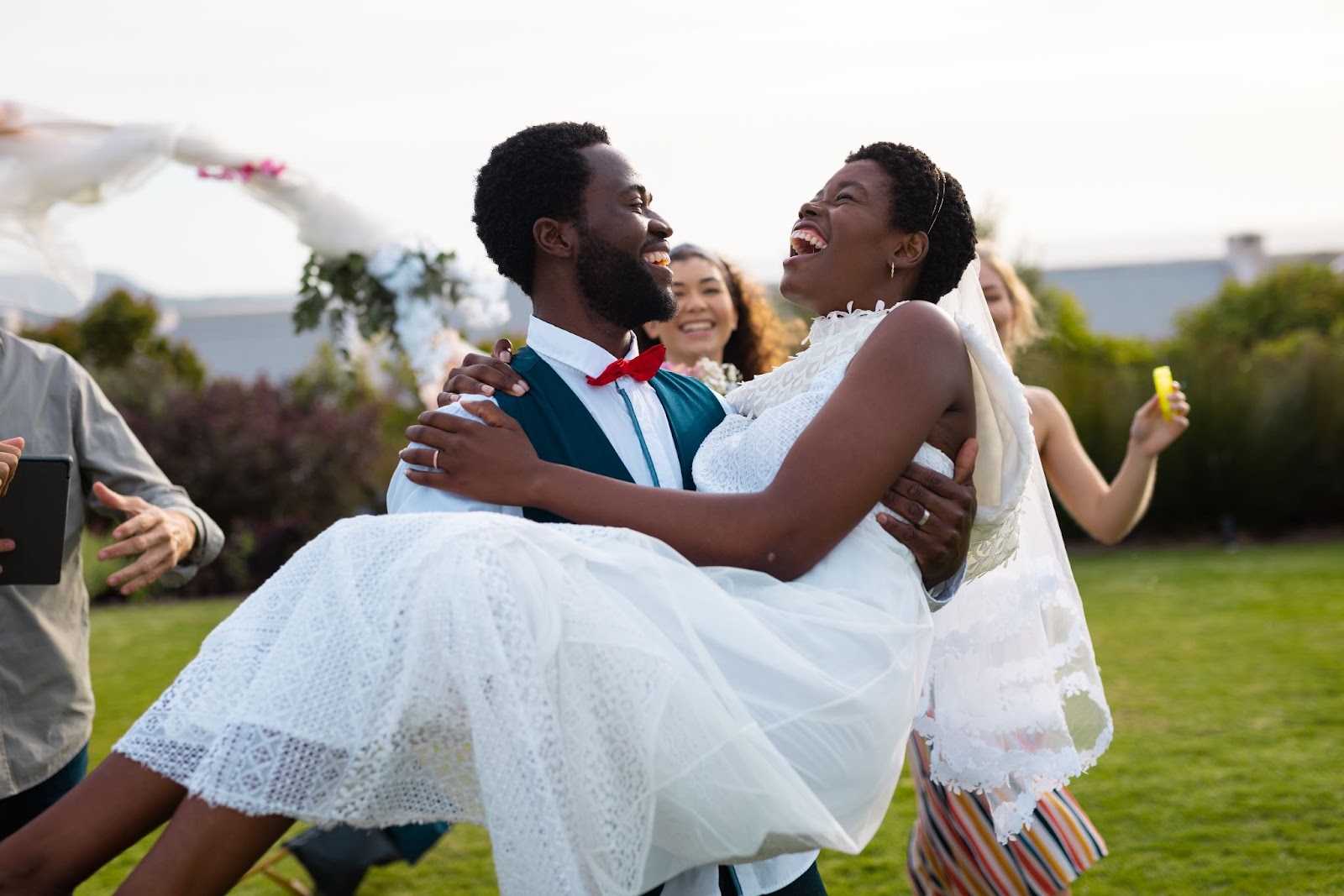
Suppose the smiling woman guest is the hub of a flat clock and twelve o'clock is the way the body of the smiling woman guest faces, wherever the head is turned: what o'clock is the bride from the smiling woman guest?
The bride is roughly at 12 o'clock from the smiling woman guest.

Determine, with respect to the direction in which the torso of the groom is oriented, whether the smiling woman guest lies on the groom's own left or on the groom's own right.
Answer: on the groom's own left

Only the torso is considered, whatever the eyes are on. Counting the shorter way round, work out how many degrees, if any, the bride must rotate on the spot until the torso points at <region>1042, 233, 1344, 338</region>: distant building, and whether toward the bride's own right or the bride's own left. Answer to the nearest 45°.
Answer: approximately 135° to the bride's own right

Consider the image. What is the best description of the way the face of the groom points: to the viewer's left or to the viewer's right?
to the viewer's right

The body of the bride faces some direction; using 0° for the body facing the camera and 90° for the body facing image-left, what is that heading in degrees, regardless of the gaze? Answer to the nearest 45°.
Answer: approximately 90°

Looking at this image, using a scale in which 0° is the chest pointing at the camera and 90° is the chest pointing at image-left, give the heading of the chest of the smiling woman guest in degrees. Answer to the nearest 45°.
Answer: approximately 0°

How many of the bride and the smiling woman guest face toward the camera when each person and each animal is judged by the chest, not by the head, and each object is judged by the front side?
1

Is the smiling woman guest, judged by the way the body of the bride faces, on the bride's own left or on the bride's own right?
on the bride's own right

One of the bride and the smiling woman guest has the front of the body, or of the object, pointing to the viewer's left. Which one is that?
the bride

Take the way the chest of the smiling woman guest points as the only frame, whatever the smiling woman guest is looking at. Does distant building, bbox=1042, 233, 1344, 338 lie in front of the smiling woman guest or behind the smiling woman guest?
behind
